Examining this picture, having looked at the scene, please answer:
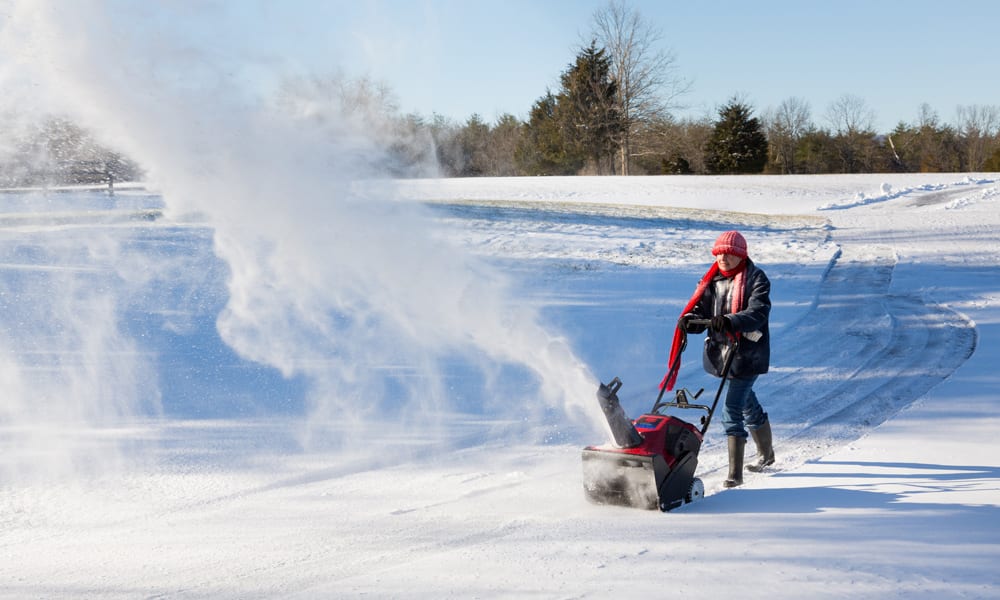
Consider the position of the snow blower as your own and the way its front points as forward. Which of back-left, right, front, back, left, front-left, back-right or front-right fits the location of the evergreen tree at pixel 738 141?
back-right

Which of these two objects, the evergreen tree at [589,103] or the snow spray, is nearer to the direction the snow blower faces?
the snow spray

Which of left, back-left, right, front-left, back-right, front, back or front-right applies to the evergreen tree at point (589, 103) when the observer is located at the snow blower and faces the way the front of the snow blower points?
back-right

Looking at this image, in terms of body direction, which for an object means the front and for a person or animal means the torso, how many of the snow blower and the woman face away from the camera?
0

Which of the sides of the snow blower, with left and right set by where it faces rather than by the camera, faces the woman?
back

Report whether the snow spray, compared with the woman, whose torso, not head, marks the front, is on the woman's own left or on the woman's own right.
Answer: on the woman's own right

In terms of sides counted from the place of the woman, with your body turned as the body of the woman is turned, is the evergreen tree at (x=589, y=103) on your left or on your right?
on your right

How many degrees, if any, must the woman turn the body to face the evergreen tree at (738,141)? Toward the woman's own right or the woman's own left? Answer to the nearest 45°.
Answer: approximately 135° to the woman's own right

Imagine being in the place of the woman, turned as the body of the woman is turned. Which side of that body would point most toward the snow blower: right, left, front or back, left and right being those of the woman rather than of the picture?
front

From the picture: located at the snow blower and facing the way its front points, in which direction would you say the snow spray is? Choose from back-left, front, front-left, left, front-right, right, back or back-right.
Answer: right

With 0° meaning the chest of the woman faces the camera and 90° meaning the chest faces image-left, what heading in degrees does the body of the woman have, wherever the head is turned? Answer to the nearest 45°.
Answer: approximately 45°

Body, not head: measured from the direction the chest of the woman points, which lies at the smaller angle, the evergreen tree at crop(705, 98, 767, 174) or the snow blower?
the snow blower

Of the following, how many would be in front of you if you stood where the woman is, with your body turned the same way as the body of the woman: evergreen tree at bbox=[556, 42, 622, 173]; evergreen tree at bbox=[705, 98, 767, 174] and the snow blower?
1
